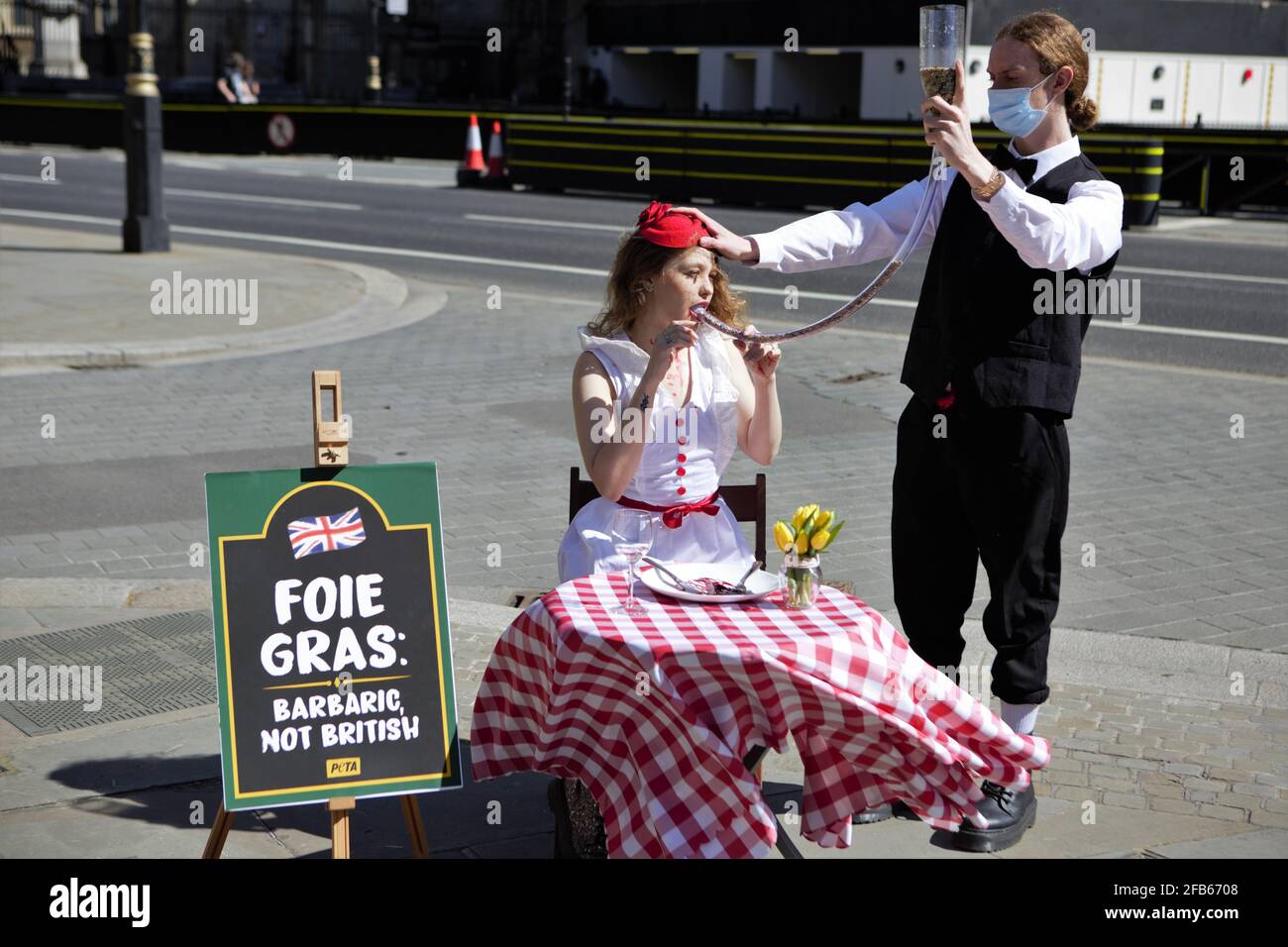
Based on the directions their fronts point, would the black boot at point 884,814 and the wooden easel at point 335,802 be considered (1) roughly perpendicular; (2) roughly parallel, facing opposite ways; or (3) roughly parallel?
roughly perpendicular

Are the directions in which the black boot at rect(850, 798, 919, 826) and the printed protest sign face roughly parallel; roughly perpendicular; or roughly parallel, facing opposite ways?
roughly perpendicular

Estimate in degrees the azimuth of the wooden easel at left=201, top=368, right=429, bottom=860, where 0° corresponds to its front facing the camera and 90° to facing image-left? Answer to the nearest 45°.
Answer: approximately 0°

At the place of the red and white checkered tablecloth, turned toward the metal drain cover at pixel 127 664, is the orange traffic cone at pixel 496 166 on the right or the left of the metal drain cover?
right

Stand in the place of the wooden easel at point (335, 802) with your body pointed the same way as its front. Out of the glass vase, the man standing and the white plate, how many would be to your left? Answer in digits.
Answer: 3

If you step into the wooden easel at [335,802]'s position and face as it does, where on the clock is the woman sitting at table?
The woman sitting at table is roughly at 8 o'clock from the wooden easel.

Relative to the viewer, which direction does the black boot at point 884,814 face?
to the viewer's left

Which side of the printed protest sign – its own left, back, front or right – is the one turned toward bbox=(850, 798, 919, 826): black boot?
left

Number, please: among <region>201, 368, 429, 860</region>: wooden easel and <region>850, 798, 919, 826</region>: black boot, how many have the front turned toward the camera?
1

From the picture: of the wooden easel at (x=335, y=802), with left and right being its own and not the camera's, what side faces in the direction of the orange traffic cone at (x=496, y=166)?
back
